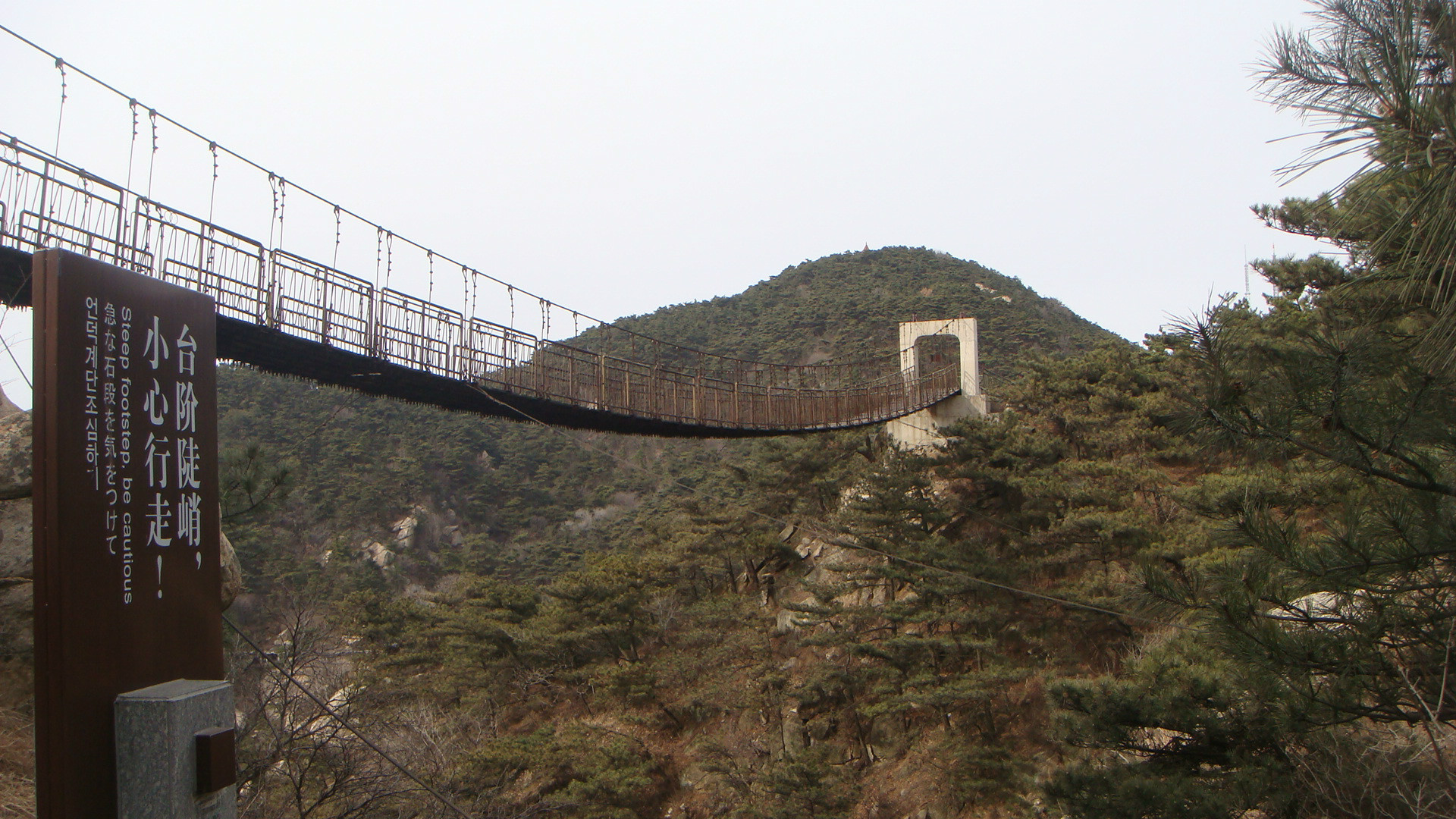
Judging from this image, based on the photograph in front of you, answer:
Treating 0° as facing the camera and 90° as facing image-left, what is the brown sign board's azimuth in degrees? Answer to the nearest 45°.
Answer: approximately 315°
